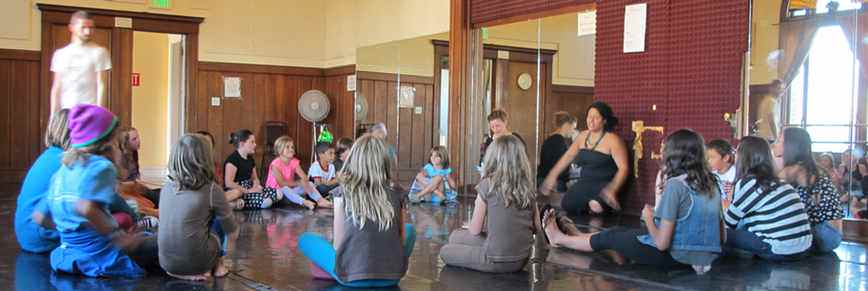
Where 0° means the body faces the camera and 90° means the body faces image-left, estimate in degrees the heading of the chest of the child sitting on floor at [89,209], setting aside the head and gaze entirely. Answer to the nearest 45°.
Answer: approximately 225°

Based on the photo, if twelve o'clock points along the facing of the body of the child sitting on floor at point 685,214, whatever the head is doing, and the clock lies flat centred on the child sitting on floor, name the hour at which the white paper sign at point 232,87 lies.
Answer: The white paper sign is roughly at 12 o'clock from the child sitting on floor.

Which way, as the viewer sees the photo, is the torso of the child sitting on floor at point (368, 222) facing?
away from the camera

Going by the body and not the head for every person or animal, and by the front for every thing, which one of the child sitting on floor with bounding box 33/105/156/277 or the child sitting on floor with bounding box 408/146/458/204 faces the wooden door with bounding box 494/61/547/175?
the child sitting on floor with bounding box 33/105/156/277

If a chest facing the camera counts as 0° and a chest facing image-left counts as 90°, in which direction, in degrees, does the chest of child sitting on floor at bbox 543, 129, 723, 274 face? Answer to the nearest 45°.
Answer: approximately 135°

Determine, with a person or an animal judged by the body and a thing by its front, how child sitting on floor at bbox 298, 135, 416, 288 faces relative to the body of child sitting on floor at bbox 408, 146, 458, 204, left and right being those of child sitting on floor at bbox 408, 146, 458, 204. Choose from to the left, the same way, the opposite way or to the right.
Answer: the opposite way

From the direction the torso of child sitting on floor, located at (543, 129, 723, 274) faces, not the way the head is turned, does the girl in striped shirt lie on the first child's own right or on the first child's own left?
on the first child's own right

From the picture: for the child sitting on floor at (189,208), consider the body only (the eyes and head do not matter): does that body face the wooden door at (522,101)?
yes

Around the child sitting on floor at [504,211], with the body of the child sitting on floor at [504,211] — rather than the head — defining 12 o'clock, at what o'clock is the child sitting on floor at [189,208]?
the child sitting on floor at [189,208] is roughly at 10 o'clock from the child sitting on floor at [504,211].

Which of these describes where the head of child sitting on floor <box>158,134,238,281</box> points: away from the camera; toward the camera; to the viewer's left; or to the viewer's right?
away from the camera

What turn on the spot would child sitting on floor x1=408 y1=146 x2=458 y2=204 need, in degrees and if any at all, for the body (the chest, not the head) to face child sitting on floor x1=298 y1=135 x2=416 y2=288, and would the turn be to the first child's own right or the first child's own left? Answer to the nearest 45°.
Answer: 0° — they already face them

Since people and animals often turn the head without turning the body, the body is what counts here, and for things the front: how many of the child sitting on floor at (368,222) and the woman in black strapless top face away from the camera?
1

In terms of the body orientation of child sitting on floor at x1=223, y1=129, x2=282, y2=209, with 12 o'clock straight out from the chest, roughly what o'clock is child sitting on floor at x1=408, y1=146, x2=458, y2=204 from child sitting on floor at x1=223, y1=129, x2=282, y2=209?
child sitting on floor at x1=408, y1=146, x2=458, y2=204 is roughly at 10 o'clock from child sitting on floor at x1=223, y1=129, x2=282, y2=209.

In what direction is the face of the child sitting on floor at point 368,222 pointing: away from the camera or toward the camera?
away from the camera
